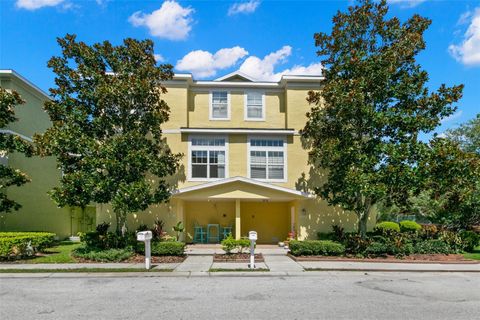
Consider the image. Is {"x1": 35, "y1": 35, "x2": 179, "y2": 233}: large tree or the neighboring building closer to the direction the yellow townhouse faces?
the large tree

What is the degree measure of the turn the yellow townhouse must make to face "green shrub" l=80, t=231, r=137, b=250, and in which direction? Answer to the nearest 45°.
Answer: approximately 45° to its right

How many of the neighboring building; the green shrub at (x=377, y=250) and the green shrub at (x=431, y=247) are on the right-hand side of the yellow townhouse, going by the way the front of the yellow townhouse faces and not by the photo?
1

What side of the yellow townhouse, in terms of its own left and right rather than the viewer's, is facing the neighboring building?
right

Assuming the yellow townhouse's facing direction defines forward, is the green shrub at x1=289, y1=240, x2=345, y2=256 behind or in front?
in front

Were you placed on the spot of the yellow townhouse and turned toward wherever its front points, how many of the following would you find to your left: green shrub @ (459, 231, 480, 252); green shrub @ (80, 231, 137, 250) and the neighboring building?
1

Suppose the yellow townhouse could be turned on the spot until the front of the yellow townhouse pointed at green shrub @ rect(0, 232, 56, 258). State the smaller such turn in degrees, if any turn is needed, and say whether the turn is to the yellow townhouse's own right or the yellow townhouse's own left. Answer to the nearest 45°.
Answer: approximately 45° to the yellow townhouse's own right

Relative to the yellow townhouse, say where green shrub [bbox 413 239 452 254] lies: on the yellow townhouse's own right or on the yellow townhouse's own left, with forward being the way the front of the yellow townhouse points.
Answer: on the yellow townhouse's own left

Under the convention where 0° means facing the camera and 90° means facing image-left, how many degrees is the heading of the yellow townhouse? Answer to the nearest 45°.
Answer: approximately 0°

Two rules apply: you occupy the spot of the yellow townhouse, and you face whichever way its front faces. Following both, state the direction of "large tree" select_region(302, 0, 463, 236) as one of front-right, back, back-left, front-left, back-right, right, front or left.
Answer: front-left

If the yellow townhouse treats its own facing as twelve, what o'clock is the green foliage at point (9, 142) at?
The green foliage is roughly at 2 o'clock from the yellow townhouse.
